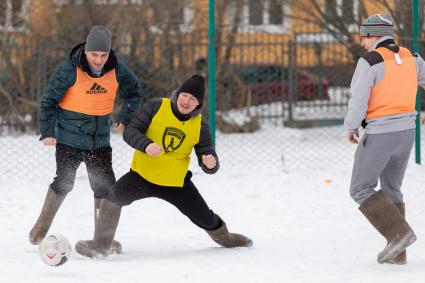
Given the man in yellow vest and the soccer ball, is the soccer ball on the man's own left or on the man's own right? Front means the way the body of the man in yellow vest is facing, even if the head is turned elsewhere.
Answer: on the man's own right

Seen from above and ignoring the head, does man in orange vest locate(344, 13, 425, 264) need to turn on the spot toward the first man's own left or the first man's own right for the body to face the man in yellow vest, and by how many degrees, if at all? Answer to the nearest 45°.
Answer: approximately 45° to the first man's own left

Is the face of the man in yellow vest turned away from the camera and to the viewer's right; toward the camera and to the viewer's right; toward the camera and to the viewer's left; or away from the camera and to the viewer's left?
toward the camera and to the viewer's left

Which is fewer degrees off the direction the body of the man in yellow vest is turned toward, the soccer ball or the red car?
the soccer ball

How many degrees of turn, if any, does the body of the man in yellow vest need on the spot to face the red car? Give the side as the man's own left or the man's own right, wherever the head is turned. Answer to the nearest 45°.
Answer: approximately 180°

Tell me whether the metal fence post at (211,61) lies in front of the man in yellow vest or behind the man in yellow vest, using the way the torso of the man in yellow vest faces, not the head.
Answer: behind

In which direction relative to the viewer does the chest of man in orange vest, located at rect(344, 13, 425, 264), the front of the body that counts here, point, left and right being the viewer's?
facing away from the viewer and to the left of the viewer

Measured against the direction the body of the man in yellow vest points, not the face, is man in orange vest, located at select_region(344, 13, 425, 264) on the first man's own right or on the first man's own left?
on the first man's own left

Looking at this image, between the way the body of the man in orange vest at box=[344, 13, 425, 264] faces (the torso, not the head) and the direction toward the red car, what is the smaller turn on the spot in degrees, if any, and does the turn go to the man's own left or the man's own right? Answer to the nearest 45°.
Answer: approximately 45° to the man's own right

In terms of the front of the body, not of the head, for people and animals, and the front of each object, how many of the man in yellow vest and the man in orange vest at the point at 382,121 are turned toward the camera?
1

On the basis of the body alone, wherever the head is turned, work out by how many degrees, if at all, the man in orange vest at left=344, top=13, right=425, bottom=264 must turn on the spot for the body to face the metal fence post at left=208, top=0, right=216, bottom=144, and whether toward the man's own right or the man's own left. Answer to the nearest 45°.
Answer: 0° — they already face it
